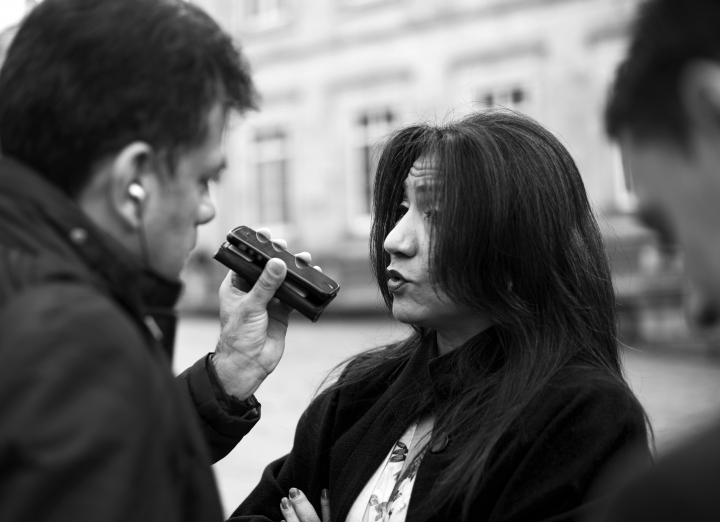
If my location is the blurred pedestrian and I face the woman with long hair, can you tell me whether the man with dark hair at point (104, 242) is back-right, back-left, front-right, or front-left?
front-left

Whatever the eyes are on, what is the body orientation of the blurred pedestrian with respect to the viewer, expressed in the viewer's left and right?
facing to the left of the viewer

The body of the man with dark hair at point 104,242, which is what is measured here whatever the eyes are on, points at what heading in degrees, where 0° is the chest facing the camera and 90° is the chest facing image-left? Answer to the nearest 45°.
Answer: approximately 225°

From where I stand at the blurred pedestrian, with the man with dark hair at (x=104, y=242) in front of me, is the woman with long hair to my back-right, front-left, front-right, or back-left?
front-right

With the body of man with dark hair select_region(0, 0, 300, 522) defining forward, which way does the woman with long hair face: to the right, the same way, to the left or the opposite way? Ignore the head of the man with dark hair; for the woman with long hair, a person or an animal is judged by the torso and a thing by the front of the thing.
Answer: the opposite way

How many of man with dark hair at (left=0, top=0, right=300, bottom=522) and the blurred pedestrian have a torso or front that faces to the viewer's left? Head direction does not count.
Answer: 1

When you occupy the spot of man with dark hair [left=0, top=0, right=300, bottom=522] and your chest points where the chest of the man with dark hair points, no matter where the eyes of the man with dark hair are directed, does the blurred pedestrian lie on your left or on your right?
on your right

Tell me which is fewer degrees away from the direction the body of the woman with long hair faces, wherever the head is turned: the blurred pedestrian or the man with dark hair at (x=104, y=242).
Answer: the man with dark hair

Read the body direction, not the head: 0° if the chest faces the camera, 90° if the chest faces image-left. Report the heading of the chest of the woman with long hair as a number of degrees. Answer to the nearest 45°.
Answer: approximately 45°

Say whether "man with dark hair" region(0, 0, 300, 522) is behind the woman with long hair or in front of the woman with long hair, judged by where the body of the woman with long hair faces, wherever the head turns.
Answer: in front

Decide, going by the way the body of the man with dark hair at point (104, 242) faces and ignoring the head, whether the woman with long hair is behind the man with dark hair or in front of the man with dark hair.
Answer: in front

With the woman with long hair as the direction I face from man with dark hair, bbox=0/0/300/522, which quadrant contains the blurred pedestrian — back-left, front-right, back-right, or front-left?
front-right
